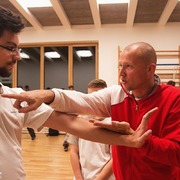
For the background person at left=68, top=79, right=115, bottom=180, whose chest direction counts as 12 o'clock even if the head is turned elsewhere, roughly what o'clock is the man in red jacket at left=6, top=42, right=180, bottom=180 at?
the man in red jacket at left=6, top=42, right=180, bottom=180 is roughly at 11 o'clock from the background person at left=68, top=79, right=115, bottom=180.

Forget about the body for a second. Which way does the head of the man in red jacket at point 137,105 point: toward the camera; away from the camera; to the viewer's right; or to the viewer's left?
to the viewer's left

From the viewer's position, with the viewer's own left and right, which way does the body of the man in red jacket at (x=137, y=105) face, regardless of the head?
facing the viewer and to the left of the viewer

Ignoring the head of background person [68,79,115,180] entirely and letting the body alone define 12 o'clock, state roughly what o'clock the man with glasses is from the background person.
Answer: The man with glasses is roughly at 1 o'clock from the background person.

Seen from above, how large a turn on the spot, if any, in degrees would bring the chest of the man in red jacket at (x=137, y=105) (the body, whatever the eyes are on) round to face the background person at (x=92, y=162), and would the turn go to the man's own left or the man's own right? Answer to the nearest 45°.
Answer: approximately 90° to the man's own right

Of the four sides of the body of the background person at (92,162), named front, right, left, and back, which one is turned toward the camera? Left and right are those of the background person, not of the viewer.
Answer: front

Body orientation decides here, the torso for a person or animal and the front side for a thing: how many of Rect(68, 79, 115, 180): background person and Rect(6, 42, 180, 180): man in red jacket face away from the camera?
0

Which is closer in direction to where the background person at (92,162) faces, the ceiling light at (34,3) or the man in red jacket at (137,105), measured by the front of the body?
the man in red jacket

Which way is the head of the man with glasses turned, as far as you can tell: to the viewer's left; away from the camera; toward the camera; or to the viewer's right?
to the viewer's right
